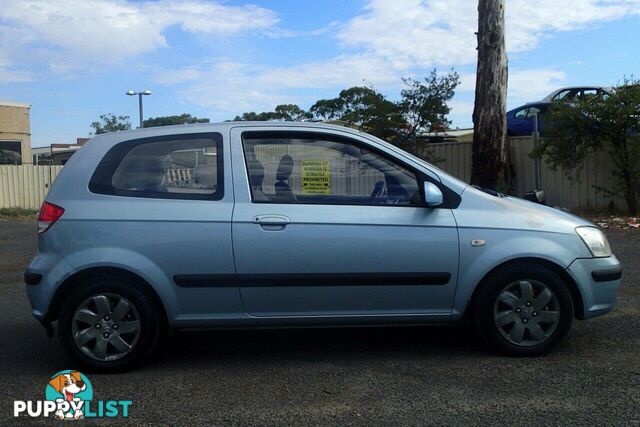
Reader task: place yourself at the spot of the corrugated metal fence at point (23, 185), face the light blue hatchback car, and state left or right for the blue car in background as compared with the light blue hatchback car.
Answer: left

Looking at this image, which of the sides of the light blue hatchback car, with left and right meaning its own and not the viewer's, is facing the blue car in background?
left

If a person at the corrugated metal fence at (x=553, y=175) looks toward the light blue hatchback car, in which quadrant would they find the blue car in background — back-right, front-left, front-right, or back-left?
back-right

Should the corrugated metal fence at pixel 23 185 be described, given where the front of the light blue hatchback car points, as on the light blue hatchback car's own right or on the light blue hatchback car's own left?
on the light blue hatchback car's own left

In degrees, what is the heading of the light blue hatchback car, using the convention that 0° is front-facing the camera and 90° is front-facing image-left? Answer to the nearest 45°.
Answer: approximately 270°

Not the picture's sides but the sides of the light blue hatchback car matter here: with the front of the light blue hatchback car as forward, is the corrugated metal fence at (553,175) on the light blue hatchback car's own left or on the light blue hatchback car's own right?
on the light blue hatchback car's own left
